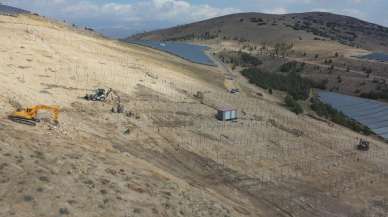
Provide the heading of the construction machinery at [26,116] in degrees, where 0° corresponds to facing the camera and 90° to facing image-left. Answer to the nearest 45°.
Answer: approximately 270°

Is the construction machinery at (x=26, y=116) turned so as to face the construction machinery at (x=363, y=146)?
yes

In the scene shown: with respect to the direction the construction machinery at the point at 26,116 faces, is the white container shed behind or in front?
in front

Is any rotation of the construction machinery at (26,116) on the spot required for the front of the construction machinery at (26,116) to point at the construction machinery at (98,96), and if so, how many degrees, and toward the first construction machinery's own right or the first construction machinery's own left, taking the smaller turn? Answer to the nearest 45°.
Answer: approximately 45° to the first construction machinery's own left

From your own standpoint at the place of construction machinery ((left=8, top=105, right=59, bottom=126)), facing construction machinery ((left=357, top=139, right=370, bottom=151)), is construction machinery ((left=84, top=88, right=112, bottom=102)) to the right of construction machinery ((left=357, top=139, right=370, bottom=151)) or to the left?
left
